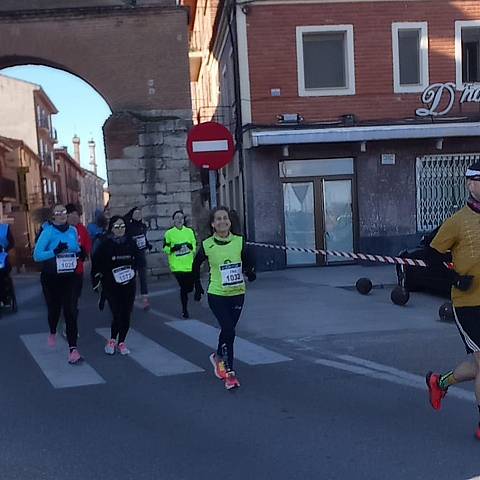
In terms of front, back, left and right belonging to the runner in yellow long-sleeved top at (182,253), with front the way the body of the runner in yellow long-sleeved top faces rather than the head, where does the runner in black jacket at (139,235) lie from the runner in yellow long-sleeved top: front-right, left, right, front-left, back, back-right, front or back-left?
back-right

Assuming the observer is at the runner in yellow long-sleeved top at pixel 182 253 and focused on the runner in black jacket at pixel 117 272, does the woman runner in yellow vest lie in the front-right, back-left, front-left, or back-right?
front-left

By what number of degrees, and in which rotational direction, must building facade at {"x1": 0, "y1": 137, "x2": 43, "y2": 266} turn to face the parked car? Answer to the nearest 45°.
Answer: approximately 45° to its right

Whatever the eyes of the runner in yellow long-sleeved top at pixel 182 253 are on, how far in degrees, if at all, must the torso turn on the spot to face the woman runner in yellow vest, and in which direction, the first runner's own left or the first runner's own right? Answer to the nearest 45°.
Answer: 0° — they already face them

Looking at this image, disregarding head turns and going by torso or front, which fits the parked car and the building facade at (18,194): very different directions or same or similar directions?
very different directions

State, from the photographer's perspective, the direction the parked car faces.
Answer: facing to the left of the viewer

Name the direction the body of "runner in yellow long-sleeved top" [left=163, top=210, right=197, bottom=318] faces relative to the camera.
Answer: toward the camera

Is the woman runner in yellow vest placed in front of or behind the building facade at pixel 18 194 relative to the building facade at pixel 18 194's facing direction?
in front

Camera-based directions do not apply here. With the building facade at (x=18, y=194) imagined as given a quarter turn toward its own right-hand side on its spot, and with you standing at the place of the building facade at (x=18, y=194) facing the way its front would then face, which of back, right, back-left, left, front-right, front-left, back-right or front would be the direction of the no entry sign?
front-left

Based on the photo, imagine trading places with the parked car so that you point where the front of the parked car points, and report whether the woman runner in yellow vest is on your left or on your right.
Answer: on your left

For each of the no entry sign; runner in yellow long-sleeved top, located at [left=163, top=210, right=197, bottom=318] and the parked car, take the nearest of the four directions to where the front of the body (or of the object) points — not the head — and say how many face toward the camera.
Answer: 2

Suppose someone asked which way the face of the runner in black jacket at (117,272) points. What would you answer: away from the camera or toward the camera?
toward the camera

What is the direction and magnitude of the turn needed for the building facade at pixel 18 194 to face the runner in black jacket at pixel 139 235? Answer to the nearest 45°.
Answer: approximately 45° to its right

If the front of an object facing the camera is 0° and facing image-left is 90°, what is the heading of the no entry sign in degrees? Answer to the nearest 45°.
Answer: approximately 0°

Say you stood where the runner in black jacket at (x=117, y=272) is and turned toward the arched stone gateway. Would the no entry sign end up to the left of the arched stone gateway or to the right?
right

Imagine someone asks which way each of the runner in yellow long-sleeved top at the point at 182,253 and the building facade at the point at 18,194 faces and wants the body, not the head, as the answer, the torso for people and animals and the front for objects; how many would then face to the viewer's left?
0

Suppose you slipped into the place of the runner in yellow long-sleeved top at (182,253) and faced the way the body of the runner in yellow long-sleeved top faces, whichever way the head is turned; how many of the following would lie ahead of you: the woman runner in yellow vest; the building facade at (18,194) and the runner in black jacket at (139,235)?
1
